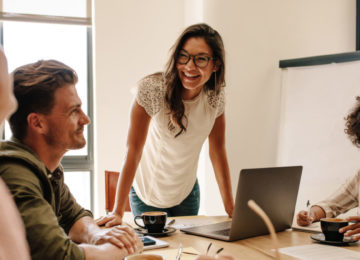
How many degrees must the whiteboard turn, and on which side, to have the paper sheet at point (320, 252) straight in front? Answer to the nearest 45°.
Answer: approximately 45° to its left

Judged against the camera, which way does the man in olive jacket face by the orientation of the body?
to the viewer's right

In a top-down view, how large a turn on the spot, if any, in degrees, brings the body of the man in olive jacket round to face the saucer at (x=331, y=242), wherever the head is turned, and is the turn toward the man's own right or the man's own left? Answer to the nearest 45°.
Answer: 0° — they already face it

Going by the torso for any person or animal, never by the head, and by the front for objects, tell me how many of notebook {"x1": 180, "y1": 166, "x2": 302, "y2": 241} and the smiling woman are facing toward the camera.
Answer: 1
